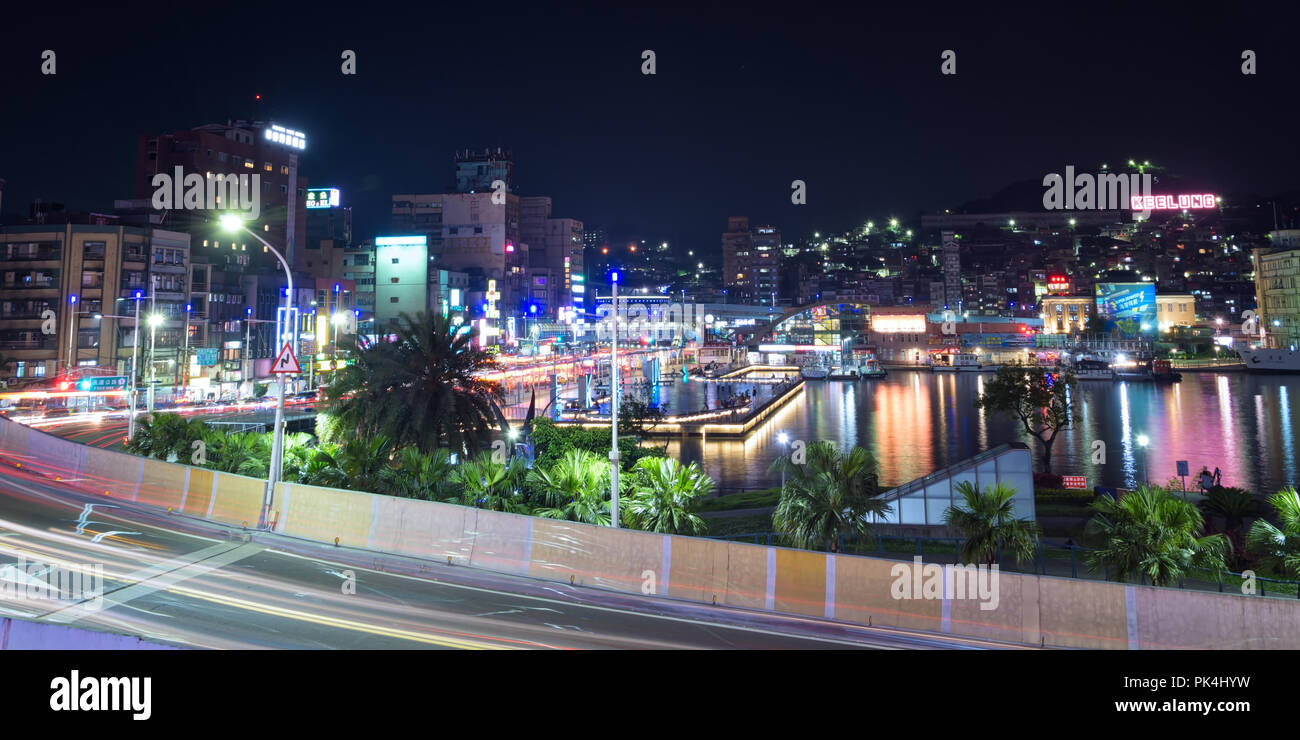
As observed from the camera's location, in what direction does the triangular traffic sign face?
facing the viewer

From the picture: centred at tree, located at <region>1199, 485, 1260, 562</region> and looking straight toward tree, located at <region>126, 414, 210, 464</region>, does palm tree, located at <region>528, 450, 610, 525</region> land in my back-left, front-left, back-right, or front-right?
front-left

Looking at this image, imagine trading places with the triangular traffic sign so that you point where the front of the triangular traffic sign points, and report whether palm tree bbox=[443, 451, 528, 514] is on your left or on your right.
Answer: on your left

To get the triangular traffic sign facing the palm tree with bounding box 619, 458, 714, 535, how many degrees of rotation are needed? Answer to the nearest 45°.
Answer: approximately 45° to its left

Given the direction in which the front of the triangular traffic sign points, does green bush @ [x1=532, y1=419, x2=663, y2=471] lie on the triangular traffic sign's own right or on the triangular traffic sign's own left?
on the triangular traffic sign's own left

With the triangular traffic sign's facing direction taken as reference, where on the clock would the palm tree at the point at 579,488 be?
The palm tree is roughly at 10 o'clock from the triangular traffic sign.

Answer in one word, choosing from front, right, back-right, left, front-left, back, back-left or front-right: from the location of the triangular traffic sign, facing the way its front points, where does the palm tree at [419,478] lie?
left

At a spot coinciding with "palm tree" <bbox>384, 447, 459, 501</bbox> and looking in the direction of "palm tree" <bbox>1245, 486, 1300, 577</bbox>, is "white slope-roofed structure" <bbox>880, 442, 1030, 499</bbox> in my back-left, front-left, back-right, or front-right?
front-left

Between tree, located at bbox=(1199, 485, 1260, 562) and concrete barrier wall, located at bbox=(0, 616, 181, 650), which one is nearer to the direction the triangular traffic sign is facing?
the concrete barrier wall

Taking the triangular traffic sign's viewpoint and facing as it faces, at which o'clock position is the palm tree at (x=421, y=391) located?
The palm tree is roughly at 7 o'clock from the triangular traffic sign.

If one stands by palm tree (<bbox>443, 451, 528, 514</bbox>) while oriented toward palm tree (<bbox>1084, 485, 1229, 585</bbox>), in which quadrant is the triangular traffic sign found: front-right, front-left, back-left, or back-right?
back-right

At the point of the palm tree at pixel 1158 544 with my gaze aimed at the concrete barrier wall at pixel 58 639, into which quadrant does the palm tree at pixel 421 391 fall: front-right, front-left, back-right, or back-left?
front-right

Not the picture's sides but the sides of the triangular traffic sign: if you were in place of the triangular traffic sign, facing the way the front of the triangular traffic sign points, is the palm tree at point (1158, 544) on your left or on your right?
on your left

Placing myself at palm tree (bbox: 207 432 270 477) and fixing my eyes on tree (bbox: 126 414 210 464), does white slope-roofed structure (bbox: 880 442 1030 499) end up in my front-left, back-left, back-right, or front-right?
back-right

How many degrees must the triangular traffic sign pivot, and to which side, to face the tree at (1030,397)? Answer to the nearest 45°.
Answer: approximately 90° to its left
